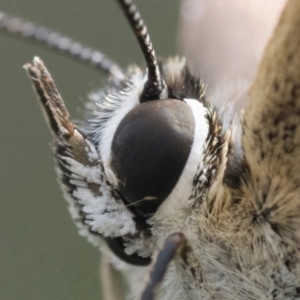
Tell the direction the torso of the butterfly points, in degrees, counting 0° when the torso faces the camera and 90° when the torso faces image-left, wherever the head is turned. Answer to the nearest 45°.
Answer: approximately 90°
